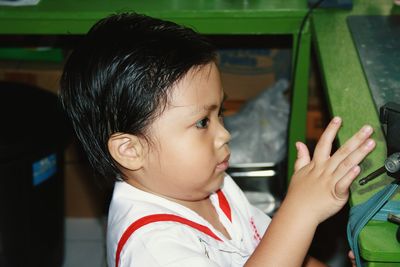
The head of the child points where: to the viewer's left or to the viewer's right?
to the viewer's right

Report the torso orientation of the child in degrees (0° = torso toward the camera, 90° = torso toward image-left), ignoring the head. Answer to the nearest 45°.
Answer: approximately 270°

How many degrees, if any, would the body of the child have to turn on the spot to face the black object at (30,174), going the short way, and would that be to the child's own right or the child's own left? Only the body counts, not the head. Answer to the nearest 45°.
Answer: approximately 135° to the child's own left
